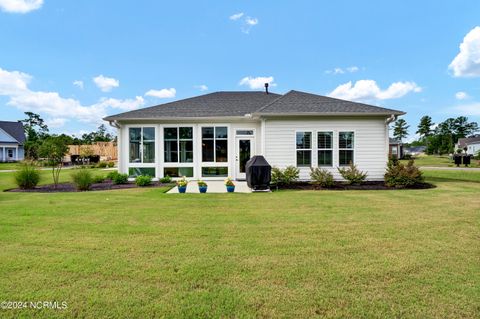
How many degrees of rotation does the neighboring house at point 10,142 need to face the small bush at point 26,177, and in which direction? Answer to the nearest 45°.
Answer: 0° — it already faces it

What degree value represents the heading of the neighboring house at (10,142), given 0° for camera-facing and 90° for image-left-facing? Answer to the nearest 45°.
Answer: approximately 0°
